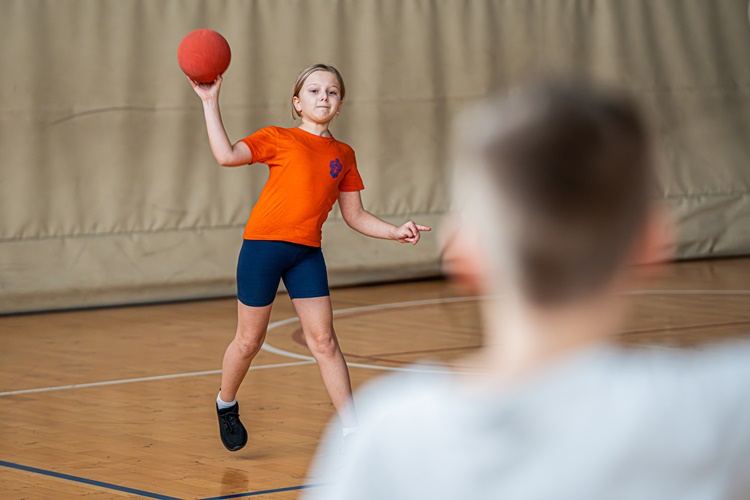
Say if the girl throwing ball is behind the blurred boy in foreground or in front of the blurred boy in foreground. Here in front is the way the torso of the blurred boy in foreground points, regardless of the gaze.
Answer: in front

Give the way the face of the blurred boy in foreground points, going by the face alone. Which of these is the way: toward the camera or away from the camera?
away from the camera

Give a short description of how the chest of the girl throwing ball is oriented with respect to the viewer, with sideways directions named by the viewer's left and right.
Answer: facing the viewer

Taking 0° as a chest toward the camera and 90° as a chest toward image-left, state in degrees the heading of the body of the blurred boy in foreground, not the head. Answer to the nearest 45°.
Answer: approximately 180°

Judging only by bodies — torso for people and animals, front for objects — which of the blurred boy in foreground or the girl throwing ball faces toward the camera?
the girl throwing ball

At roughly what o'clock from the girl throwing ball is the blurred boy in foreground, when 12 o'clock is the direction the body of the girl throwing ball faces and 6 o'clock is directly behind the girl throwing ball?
The blurred boy in foreground is roughly at 12 o'clock from the girl throwing ball.

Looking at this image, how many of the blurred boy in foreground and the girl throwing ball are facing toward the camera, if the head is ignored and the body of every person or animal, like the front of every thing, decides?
1

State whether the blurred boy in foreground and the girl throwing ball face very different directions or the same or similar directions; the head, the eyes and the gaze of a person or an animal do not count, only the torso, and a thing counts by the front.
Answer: very different directions
